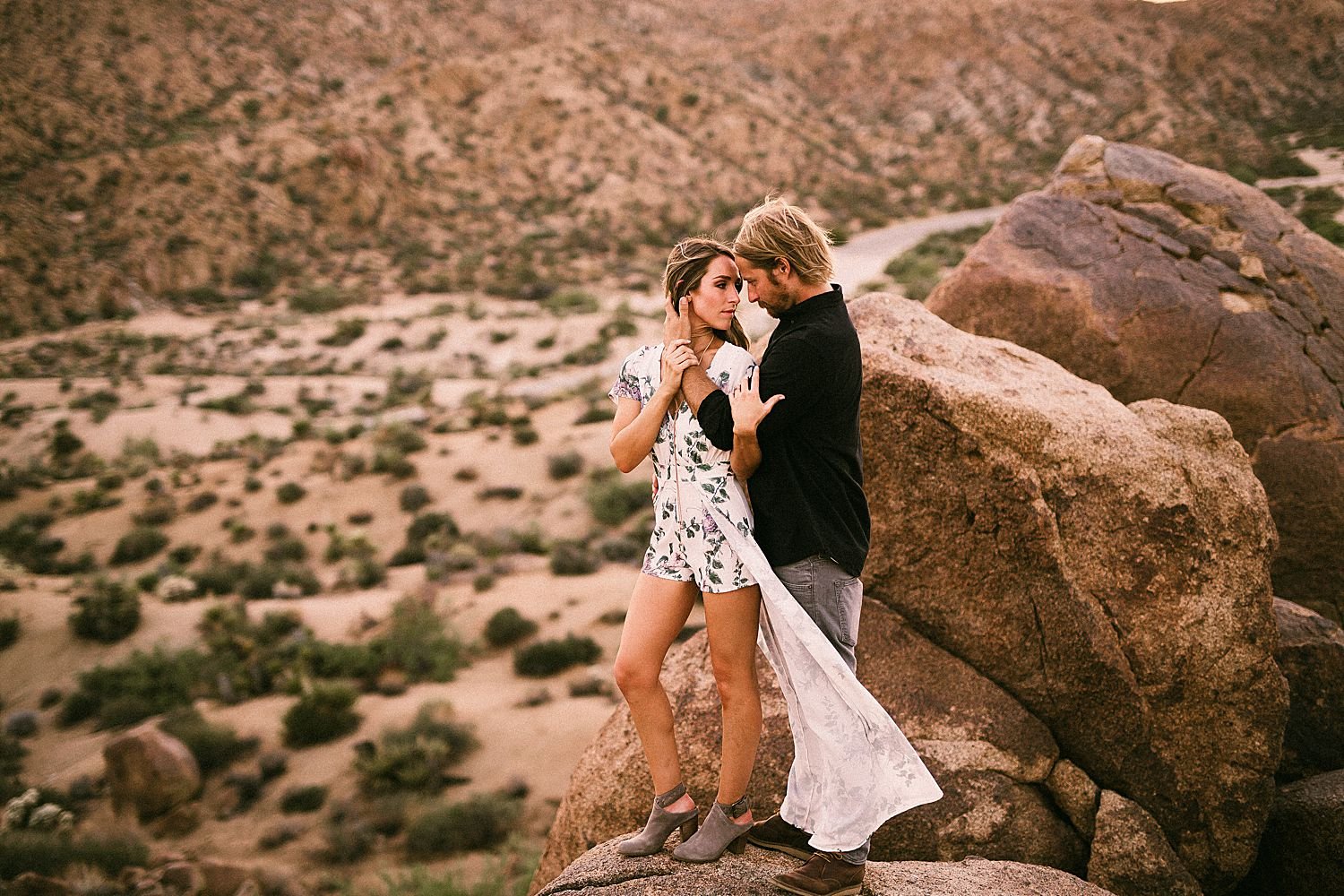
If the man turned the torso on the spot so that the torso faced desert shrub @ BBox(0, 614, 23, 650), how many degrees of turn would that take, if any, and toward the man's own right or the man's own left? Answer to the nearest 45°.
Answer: approximately 45° to the man's own right

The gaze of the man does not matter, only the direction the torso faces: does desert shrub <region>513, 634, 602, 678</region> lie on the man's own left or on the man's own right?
on the man's own right

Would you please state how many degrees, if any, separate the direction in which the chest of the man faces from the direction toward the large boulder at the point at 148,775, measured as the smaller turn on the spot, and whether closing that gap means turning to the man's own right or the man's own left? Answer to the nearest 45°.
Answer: approximately 45° to the man's own right

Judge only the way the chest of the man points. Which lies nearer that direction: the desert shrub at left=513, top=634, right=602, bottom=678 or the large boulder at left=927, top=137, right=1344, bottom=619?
the desert shrub

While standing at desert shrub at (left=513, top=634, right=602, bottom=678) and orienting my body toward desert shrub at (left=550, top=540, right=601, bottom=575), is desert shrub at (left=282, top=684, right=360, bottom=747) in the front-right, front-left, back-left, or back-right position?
back-left

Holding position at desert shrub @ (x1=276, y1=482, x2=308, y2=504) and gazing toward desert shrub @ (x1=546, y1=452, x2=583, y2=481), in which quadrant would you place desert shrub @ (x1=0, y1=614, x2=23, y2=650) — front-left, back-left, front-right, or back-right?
back-right

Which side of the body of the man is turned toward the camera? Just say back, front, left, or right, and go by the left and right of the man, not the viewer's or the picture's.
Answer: left
